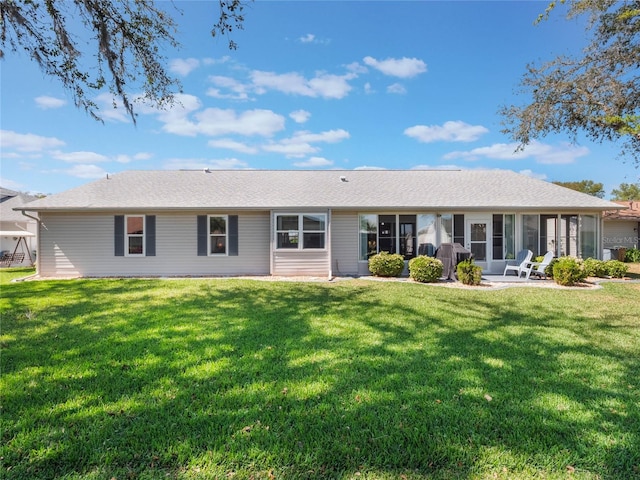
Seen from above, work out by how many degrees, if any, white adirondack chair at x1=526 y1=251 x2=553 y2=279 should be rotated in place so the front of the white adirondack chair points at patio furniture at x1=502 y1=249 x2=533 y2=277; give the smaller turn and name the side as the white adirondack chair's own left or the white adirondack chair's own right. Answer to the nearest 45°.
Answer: approximately 45° to the white adirondack chair's own right

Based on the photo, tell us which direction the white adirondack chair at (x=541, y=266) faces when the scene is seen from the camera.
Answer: facing to the left of the viewer
